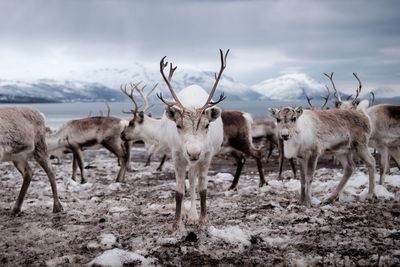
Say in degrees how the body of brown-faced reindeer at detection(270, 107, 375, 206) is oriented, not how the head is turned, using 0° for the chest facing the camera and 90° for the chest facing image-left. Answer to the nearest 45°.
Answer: approximately 45°

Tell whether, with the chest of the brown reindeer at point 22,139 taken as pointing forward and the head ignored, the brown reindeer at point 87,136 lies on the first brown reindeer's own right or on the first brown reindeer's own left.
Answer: on the first brown reindeer's own right

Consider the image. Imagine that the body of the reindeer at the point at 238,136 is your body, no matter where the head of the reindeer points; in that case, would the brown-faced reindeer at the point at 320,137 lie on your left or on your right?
on your left

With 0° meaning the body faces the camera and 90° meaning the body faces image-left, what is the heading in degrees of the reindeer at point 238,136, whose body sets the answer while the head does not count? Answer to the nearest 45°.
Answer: approximately 90°

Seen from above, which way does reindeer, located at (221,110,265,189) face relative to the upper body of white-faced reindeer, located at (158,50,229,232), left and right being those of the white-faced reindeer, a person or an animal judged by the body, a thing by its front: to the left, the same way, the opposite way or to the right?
to the right

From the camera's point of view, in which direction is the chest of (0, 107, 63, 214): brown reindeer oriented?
to the viewer's left

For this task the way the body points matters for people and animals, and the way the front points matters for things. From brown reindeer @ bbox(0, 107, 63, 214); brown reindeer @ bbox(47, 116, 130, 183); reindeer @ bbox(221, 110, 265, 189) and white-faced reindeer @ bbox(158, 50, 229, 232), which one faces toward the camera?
the white-faced reindeer

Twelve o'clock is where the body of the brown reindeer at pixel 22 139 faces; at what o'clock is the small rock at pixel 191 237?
The small rock is roughly at 8 o'clock from the brown reindeer.
